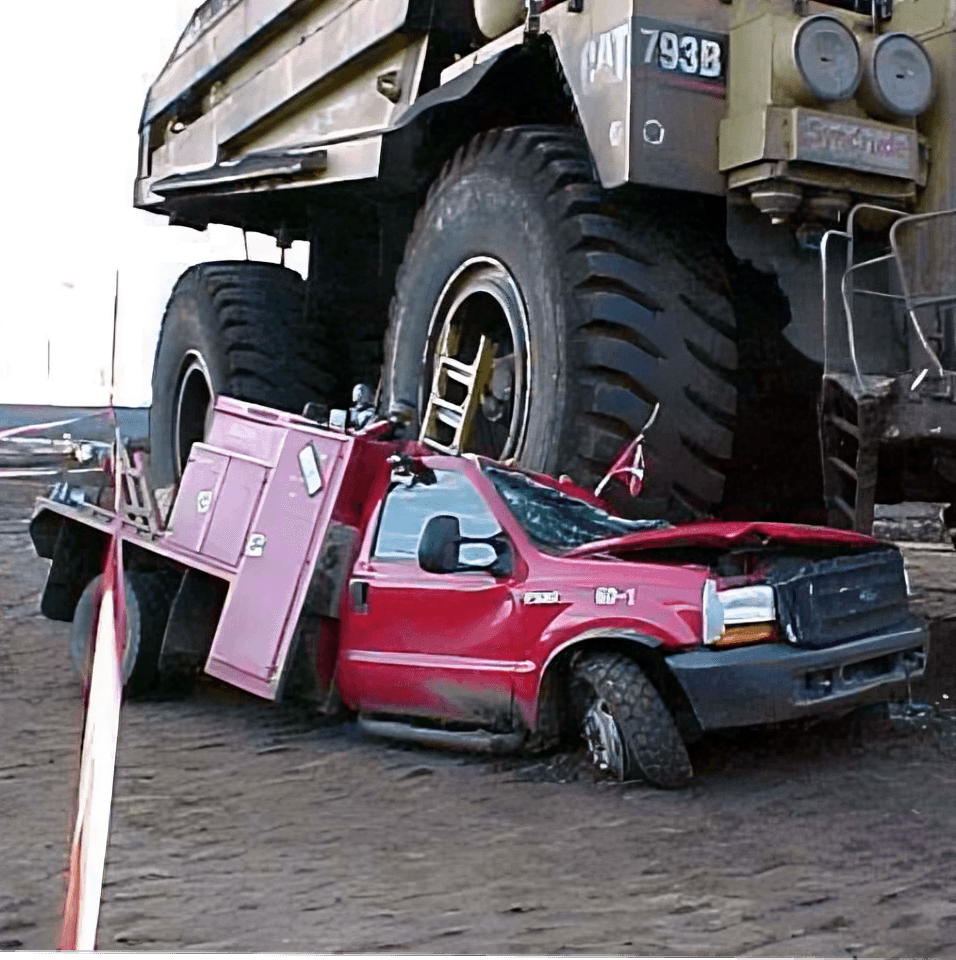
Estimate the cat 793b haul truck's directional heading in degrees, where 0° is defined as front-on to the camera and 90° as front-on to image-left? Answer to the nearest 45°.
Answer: approximately 315°

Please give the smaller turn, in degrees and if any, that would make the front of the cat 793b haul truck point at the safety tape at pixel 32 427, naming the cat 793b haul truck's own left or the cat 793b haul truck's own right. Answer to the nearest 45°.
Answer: approximately 135° to the cat 793b haul truck's own right

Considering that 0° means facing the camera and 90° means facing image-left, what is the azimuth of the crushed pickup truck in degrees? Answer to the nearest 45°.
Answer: approximately 315°

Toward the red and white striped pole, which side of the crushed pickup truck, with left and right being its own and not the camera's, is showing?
right

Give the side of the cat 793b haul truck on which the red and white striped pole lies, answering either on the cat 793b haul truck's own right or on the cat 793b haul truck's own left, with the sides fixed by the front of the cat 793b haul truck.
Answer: on the cat 793b haul truck's own right
